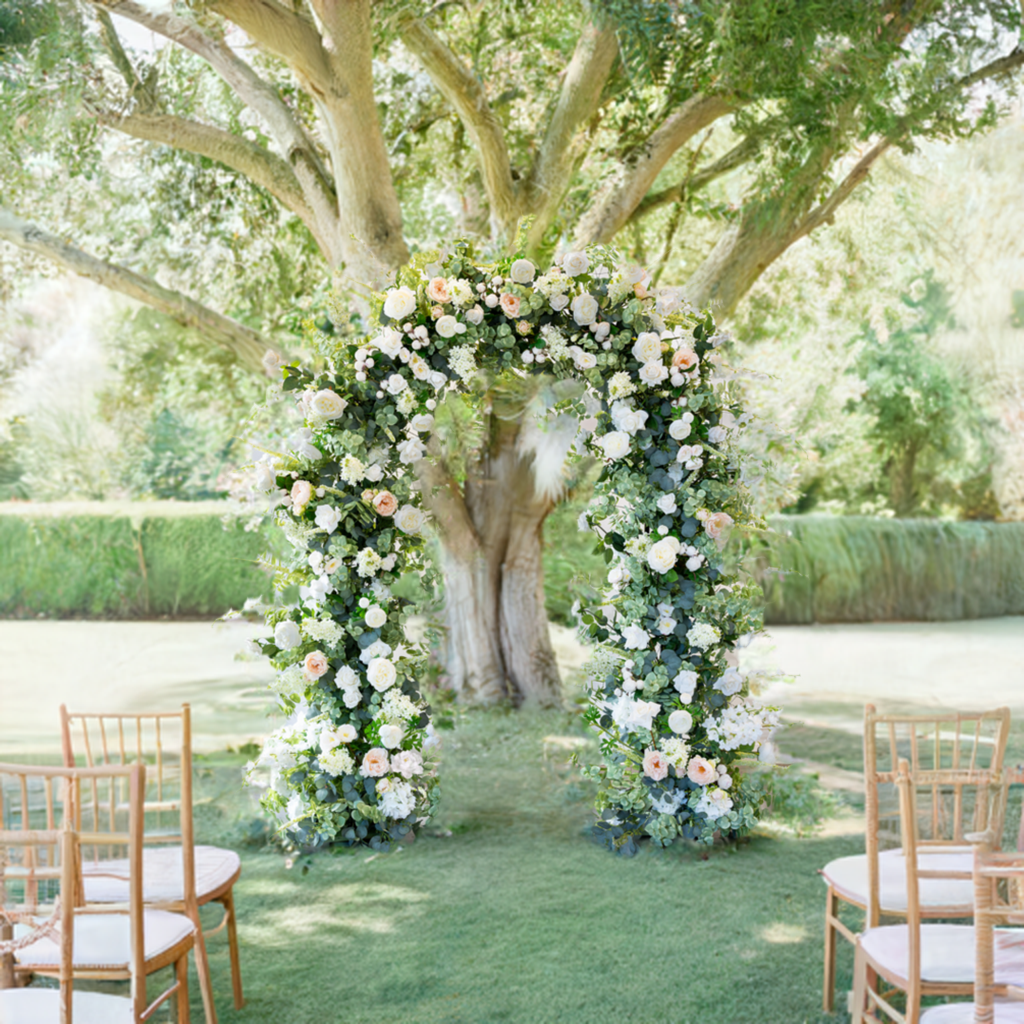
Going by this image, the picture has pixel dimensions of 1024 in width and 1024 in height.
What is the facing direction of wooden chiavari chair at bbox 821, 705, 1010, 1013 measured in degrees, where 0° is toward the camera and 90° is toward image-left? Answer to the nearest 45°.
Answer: approximately 135°

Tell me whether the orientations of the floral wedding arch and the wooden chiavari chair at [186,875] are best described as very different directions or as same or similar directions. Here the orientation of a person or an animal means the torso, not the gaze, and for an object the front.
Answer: very different directions

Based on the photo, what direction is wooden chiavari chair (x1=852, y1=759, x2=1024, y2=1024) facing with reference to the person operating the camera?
facing away from the viewer and to the left of the viewer

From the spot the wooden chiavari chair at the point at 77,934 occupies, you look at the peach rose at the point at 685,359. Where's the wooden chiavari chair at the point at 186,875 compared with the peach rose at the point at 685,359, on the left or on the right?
left

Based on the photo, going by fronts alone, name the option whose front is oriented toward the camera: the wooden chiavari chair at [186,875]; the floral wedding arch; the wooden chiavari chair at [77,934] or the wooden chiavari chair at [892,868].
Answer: the floral wedding arch

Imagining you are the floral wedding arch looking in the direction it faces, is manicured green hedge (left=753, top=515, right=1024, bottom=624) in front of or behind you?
behind

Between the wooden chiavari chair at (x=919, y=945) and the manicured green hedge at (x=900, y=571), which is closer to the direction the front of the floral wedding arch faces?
the wooden chiavari chair

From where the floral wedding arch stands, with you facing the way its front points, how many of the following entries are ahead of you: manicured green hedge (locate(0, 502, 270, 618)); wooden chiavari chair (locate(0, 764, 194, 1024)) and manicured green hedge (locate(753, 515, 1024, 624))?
1

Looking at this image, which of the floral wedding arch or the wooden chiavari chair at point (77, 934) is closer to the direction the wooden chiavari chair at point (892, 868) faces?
the floral wedding arch

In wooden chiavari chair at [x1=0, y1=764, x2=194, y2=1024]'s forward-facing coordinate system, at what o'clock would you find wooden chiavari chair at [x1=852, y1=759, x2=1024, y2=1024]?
wooden chiavari chair at [x1=852, y1=759, x2=1024, y2=1024] is roughly at 2 o'clock from wooden chiavari chair at [x1=0, y1=764, x2=194, y2=1024].

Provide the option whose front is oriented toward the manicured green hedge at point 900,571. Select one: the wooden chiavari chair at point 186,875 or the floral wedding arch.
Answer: the wooden chiavari chair

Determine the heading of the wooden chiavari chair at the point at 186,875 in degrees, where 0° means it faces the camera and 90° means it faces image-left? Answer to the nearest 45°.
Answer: approximately 225°

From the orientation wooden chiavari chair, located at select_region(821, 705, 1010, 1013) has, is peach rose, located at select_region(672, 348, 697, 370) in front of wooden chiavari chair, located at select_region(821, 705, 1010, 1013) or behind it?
in front

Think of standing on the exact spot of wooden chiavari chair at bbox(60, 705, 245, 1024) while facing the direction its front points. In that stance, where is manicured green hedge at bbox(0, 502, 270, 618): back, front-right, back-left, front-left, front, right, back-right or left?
front-left
